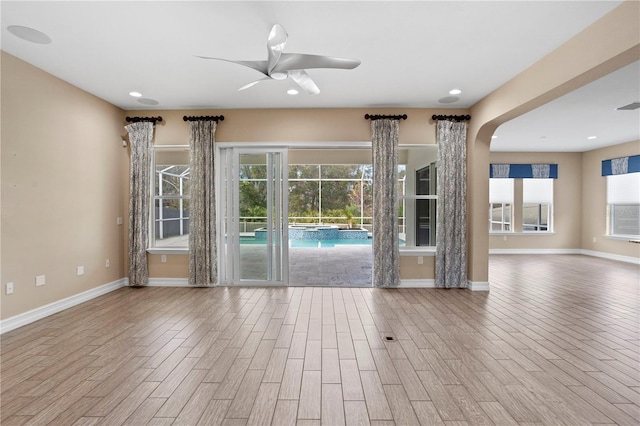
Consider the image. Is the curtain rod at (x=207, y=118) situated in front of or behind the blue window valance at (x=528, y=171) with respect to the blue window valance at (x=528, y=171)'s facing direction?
in front

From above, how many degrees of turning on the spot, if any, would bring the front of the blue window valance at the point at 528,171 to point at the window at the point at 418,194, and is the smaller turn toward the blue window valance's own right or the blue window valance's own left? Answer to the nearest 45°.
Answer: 0° — it already faces it

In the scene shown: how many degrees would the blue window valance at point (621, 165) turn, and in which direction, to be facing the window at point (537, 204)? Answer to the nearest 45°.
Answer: approximately 45° to its right

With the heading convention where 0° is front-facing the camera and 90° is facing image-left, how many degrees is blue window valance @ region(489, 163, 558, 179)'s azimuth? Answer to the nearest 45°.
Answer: approximately 0°

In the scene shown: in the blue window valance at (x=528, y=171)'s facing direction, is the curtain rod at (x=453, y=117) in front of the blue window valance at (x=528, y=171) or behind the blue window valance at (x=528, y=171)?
in front

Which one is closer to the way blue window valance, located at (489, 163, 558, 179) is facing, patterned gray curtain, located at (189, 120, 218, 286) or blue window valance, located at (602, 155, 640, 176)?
the patterned gray curtain

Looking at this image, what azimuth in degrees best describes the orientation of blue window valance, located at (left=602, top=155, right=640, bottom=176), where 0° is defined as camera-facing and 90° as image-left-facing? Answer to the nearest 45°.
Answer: approximately 45°

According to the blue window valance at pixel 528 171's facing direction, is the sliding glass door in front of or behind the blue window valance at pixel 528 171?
in front

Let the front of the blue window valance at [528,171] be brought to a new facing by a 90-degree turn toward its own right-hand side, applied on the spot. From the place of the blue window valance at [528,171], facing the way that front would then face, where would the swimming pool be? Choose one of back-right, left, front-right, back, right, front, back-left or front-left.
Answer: front
